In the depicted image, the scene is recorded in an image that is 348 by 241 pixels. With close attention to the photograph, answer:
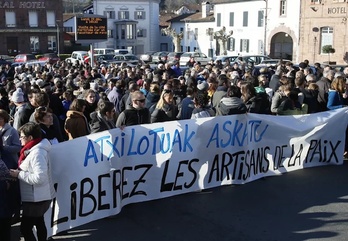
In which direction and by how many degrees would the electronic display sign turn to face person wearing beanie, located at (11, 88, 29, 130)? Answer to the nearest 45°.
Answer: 0° — it already faces them

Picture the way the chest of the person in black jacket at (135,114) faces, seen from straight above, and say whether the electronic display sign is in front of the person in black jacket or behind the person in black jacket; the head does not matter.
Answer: behind

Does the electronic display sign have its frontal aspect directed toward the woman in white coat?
yes

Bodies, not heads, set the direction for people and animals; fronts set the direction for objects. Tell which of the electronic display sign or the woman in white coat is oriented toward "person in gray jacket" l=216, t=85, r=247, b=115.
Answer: the electronic display sign

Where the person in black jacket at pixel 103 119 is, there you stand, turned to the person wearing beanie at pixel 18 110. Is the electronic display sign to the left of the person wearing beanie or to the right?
right

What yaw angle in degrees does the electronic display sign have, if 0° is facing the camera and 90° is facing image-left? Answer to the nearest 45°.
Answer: approximately 0°
